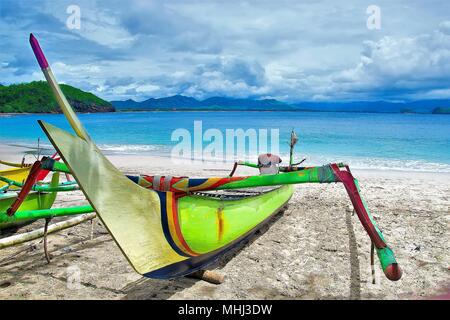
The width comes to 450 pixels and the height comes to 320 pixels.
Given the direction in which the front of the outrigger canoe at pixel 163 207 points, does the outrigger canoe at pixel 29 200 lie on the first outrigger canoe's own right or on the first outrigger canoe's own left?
on the first outrigger canoe's own right

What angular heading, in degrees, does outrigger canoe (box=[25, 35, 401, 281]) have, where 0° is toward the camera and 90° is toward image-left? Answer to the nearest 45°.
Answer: approximately 45°
